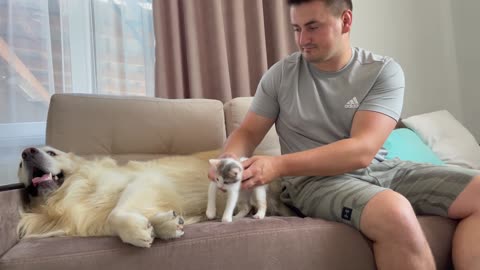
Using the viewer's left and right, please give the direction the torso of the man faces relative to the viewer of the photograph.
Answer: facing the viewer

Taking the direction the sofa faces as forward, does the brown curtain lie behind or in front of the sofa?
behind

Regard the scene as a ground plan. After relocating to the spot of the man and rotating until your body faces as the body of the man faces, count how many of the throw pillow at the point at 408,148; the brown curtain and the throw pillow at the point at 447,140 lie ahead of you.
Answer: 0

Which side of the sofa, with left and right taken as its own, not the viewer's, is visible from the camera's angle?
front

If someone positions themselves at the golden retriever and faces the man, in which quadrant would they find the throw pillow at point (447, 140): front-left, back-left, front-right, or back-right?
front-left

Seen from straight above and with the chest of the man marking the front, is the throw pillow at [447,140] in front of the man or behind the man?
behind

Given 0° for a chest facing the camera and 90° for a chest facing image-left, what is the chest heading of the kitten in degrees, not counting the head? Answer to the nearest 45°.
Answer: approximately 45°

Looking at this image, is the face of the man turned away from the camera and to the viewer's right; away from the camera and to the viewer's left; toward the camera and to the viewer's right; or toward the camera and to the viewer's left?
toward the camera and to the viewer's left
